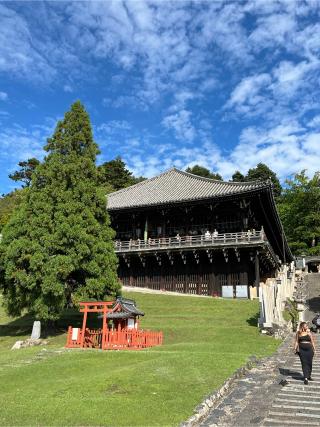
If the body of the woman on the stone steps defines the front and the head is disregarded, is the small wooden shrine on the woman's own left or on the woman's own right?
on the woman's own right

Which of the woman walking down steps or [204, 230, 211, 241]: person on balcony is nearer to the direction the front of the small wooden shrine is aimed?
the woman walking down steps

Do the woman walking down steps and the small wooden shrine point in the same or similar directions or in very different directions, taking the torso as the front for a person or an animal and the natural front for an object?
same or similar directions

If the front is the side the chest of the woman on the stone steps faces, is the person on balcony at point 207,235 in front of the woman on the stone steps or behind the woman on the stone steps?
behind

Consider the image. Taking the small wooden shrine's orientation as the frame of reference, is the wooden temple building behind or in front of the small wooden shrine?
behind

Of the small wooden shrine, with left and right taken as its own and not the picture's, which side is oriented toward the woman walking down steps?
left

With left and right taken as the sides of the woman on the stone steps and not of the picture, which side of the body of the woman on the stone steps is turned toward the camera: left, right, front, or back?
front

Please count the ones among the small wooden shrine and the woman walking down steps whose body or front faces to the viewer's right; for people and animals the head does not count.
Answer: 0

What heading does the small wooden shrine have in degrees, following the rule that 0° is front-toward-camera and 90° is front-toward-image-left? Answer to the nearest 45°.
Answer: approximately 45°
